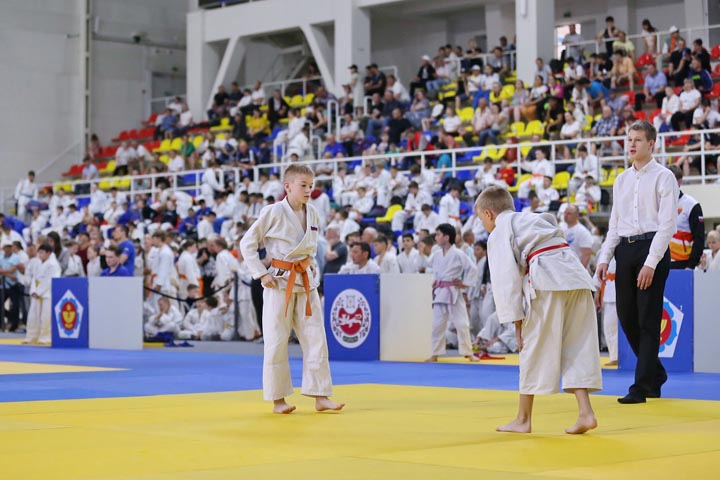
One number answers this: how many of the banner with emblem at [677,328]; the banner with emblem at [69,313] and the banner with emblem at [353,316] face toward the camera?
3

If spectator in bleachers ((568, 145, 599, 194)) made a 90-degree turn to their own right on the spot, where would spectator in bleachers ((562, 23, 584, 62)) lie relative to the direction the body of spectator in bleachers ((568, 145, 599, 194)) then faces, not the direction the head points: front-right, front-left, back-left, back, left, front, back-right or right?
front-right

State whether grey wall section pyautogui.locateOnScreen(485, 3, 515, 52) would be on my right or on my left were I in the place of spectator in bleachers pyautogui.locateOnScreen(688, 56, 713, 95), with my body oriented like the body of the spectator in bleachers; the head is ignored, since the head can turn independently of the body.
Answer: on my right

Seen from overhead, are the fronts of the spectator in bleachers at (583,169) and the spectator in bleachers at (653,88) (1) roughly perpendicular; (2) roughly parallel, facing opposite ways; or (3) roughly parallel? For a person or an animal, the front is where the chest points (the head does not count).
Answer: roughly parallel

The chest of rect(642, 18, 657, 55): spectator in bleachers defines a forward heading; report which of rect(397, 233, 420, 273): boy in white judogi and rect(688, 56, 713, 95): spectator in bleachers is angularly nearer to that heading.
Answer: the boy in white judogi

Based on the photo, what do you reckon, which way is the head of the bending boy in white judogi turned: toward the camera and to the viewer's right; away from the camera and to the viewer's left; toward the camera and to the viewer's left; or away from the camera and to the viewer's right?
away from the camera and to the viewer's left

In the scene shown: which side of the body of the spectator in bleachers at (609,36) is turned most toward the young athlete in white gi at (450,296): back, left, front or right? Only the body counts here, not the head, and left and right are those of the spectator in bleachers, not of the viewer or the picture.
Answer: front

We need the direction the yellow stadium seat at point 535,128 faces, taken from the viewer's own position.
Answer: facing the viewer and to the left of the viewer

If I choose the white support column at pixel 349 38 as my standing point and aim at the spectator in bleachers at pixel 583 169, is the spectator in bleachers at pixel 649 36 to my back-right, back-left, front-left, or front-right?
front-left

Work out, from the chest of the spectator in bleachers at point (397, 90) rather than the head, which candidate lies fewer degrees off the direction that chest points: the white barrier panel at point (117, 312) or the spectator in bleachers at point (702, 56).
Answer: the white barrier panel

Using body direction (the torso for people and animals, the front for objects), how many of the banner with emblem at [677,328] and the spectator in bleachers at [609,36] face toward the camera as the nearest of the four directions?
2

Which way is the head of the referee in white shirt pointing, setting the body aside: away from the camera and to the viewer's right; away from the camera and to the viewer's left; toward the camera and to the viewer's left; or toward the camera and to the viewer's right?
toward the camera and to the viewer's left

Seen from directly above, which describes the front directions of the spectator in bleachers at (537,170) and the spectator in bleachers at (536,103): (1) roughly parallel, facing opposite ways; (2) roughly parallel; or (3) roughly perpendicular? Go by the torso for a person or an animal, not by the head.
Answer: roughly parallel

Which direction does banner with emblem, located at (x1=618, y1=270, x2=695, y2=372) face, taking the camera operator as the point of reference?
facing the viewer

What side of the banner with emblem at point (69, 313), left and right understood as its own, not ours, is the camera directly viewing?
front

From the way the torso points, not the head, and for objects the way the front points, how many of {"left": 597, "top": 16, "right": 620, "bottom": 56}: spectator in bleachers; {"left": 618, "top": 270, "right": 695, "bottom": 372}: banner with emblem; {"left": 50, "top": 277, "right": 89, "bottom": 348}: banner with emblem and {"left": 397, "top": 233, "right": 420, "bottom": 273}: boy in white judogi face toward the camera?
4

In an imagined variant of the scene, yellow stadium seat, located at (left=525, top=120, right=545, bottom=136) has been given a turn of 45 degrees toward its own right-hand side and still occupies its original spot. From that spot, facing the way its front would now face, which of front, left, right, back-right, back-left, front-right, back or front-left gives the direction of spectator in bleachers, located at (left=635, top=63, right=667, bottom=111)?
back

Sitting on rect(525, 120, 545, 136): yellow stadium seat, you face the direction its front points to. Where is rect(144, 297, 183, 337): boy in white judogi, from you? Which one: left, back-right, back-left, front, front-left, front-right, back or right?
front

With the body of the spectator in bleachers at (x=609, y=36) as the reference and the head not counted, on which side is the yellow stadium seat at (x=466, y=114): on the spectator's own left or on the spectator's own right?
on the spectator's own right

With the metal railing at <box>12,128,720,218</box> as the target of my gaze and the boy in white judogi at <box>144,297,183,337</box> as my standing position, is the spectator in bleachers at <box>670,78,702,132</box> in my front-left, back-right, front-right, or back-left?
front-right

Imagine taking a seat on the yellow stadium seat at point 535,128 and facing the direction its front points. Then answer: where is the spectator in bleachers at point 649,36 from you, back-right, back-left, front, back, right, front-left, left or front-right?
back
